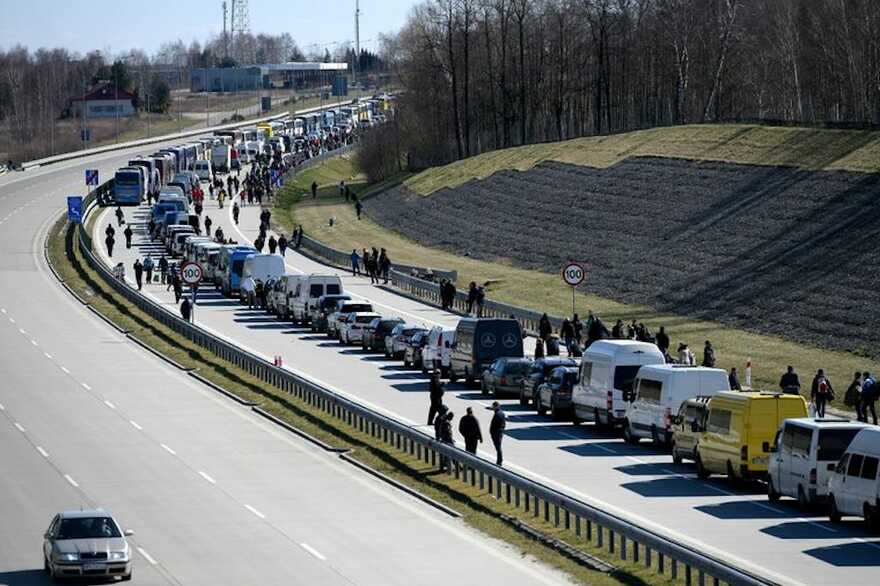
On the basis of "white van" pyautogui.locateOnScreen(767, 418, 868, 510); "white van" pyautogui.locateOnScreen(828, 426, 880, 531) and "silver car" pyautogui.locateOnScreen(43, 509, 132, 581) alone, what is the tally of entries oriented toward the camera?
1

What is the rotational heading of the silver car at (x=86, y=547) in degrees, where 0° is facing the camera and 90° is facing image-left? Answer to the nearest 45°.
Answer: approximately 0°

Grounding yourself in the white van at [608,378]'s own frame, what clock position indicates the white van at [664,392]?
the white van at [664,392] is roughly at 7 o'clock from the white van at [608,378].

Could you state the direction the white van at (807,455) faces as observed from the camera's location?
facing away from the viewer and to the left of the viewer

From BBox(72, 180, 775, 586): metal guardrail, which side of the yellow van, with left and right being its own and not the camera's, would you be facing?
left

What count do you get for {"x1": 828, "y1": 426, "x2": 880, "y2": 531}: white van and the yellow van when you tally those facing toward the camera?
0

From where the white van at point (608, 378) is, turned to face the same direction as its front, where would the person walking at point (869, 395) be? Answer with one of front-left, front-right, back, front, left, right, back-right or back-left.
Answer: back-right

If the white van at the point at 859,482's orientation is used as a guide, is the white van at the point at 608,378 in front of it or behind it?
in front

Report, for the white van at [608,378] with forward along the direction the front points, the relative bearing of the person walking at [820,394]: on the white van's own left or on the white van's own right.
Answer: on the white van's own right

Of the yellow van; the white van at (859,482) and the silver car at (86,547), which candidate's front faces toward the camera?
the silver car
